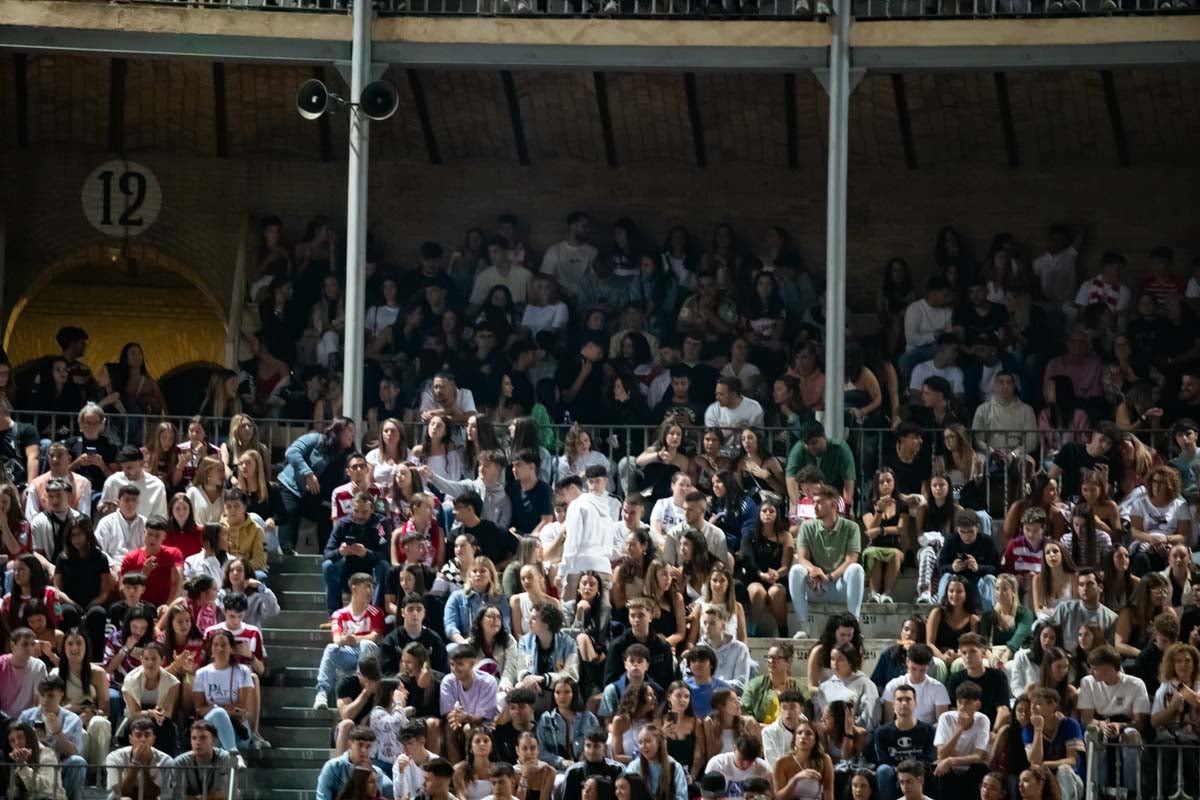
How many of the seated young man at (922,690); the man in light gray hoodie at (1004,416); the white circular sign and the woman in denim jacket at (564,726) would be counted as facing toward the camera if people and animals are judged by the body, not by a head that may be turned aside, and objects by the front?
4

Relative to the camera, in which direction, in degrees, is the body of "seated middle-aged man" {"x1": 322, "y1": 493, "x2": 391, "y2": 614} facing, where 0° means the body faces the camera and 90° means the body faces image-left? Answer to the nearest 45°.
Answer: approximately 0°

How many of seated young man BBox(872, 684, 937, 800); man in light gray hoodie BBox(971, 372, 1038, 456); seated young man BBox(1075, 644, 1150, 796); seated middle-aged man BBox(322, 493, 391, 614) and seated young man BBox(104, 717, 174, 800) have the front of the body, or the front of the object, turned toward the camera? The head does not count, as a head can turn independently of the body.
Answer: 5

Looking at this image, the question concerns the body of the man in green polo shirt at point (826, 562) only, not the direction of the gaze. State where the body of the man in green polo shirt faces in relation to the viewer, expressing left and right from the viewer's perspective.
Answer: facing the viewer

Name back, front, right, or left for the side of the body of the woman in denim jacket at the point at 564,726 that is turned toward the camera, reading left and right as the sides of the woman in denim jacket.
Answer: front

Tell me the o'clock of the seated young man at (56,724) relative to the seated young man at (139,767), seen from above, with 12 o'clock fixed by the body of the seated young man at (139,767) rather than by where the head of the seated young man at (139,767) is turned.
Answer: the seated young man at (56,724) is roughly at 4 o'clock from the seated young man at (139,767).

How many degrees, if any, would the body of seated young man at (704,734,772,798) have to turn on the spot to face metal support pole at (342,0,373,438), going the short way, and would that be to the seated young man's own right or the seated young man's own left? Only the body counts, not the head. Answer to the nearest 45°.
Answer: approximately 135° to the seated young man's own right

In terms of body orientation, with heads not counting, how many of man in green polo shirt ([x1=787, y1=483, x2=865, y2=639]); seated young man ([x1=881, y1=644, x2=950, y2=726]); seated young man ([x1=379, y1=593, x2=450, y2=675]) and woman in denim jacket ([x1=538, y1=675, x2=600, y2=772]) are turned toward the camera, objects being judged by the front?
4

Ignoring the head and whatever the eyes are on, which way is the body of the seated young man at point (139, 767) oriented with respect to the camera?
toward the camera

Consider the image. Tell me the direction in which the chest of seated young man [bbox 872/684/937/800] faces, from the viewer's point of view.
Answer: toward the camera
